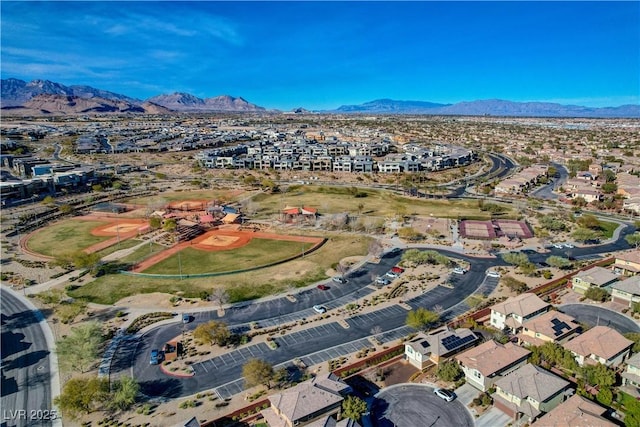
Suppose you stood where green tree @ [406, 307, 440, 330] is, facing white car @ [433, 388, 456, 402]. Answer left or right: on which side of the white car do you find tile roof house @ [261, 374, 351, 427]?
right

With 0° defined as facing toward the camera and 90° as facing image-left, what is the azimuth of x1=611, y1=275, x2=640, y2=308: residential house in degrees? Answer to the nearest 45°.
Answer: approximately 45°

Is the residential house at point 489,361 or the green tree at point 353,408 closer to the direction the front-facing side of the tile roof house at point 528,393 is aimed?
the green tree

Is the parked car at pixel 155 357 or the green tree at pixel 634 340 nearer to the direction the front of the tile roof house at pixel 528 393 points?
the parked car

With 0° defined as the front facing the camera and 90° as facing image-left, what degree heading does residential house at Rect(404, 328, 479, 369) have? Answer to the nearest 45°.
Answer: approximately 45°

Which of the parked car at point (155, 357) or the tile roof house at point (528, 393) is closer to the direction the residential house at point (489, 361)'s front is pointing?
the parked car

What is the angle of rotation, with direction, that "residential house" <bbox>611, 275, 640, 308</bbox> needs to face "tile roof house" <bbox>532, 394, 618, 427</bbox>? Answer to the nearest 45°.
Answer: approximately 45° to its left

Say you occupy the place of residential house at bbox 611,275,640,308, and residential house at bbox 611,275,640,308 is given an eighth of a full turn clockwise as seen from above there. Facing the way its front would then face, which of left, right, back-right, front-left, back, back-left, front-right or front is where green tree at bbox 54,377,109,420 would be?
front-left

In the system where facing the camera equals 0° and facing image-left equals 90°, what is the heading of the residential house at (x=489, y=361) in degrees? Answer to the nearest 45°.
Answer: approximately 45°

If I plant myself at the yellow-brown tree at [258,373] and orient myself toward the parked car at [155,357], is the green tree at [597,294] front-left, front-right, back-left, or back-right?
back-right

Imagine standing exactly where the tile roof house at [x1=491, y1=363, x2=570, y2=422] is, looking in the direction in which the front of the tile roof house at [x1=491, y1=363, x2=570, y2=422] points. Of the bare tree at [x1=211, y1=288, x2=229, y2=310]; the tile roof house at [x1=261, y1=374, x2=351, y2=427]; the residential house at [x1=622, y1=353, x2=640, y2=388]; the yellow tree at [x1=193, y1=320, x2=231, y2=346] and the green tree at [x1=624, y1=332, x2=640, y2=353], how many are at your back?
2

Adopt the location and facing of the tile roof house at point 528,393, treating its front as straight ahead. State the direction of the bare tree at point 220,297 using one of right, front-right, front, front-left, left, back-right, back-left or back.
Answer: front-right

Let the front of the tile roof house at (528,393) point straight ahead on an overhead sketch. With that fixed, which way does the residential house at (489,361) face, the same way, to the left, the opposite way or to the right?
the same way

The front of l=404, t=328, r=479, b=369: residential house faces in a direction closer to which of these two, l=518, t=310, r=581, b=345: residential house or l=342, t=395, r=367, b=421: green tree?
the green tree

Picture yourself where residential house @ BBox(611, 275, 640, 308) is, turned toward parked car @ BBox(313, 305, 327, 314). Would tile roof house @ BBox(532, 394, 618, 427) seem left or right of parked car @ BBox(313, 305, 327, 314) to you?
left

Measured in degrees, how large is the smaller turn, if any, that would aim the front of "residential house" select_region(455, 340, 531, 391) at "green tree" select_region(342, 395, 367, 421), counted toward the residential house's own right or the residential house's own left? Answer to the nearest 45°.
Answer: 0° — it already faces it

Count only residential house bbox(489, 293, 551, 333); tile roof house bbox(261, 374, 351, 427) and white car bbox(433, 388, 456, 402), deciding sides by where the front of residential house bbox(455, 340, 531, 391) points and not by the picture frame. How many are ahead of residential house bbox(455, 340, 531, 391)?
2

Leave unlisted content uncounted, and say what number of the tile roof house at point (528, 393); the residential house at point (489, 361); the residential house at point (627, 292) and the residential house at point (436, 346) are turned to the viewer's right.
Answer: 0
